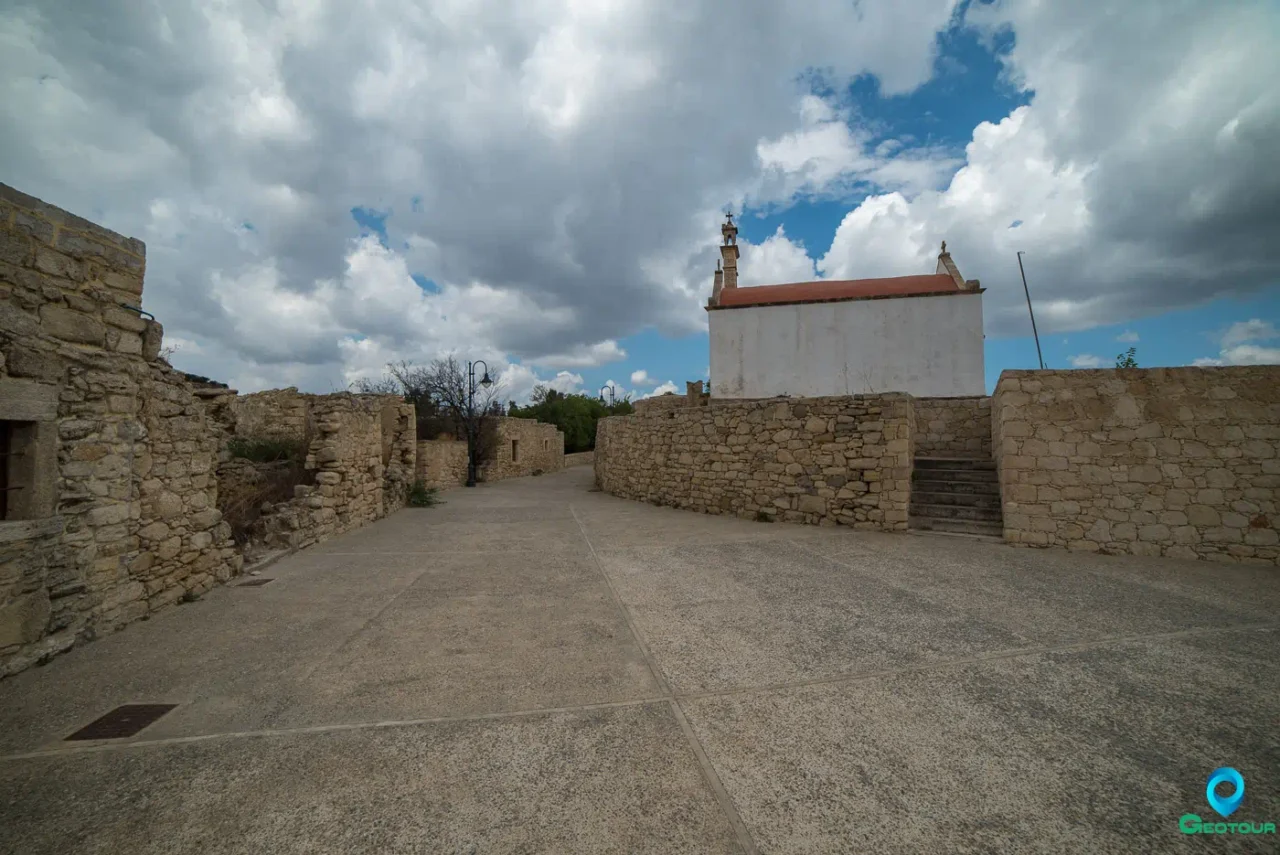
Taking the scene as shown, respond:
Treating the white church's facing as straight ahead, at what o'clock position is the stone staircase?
The stone staircase is roughly at 9 o'clock from the white church.

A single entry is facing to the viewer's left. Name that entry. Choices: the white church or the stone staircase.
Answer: the white church

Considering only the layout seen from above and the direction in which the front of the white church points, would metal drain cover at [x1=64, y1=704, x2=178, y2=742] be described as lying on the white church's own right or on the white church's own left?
on the white church's own left

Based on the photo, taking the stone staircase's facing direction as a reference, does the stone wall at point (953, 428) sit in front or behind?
behind

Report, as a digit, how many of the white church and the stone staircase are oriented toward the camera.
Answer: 1

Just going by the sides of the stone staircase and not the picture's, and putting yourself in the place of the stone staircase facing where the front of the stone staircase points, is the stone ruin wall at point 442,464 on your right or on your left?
on your right

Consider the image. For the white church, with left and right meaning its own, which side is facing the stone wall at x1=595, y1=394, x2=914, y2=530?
left

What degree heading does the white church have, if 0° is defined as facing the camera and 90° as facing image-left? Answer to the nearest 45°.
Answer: approximately 90°

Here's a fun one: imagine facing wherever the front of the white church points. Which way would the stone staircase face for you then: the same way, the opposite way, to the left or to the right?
to the left

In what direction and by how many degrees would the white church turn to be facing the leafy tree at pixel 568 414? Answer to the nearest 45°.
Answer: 0° — it already faces it
